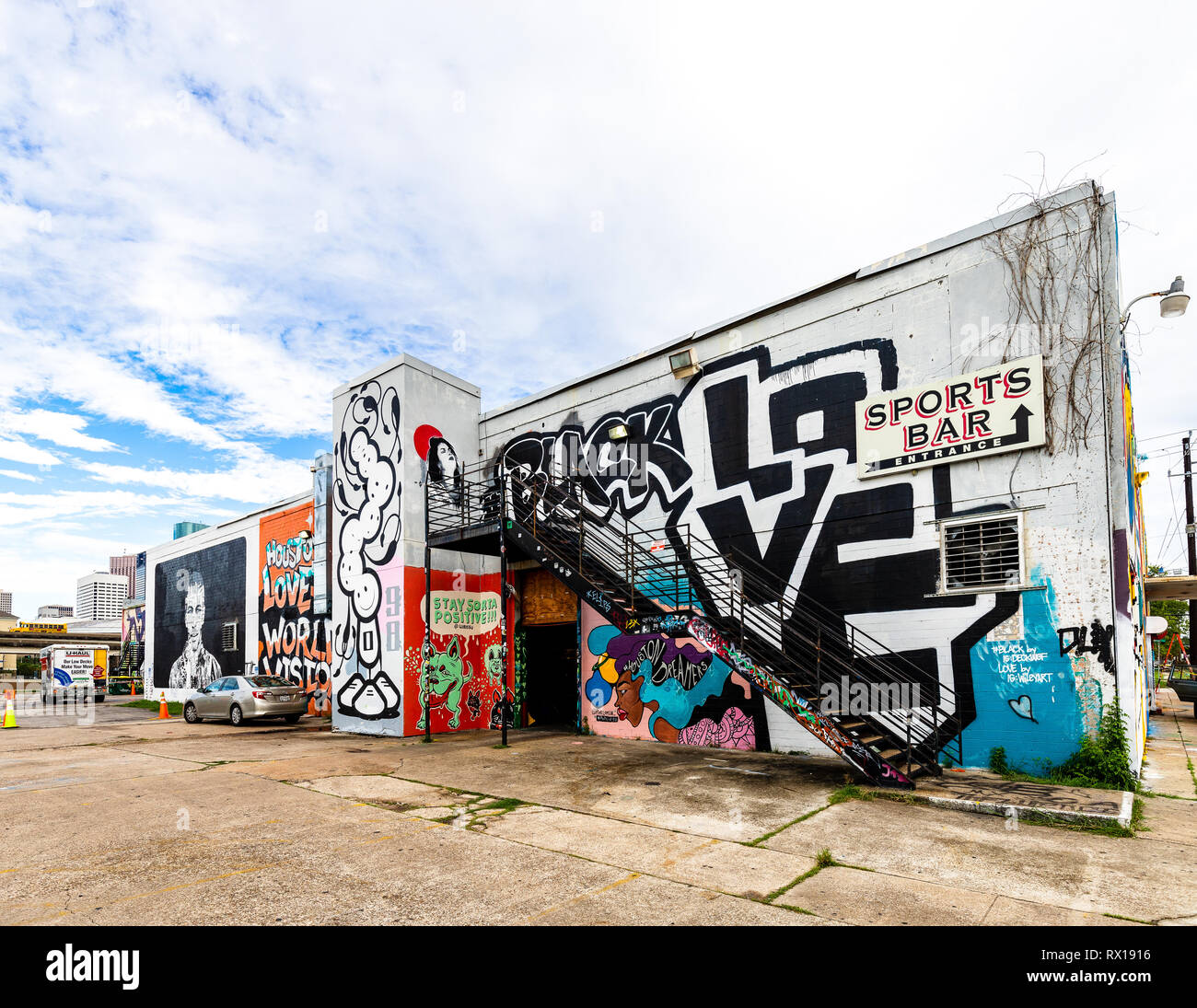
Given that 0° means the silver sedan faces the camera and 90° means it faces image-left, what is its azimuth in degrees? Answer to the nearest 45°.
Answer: approximately 135°

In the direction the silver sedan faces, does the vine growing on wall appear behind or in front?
behind
